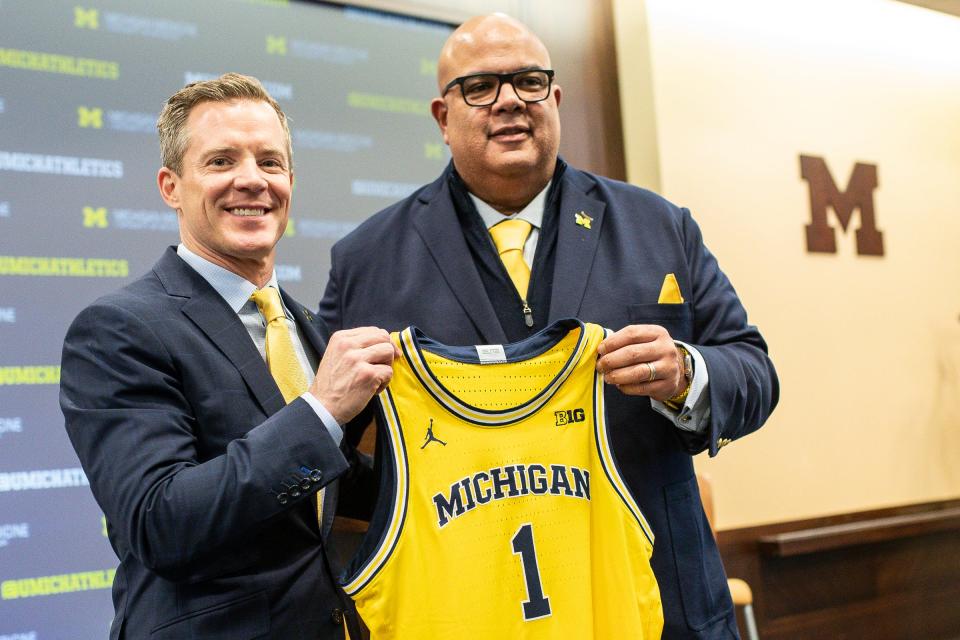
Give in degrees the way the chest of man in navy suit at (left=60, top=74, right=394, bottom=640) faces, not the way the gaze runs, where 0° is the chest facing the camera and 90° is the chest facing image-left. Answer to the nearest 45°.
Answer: approximately 315°

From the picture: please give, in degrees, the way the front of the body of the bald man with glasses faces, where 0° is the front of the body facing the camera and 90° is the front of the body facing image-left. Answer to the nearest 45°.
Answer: approximately 0°
